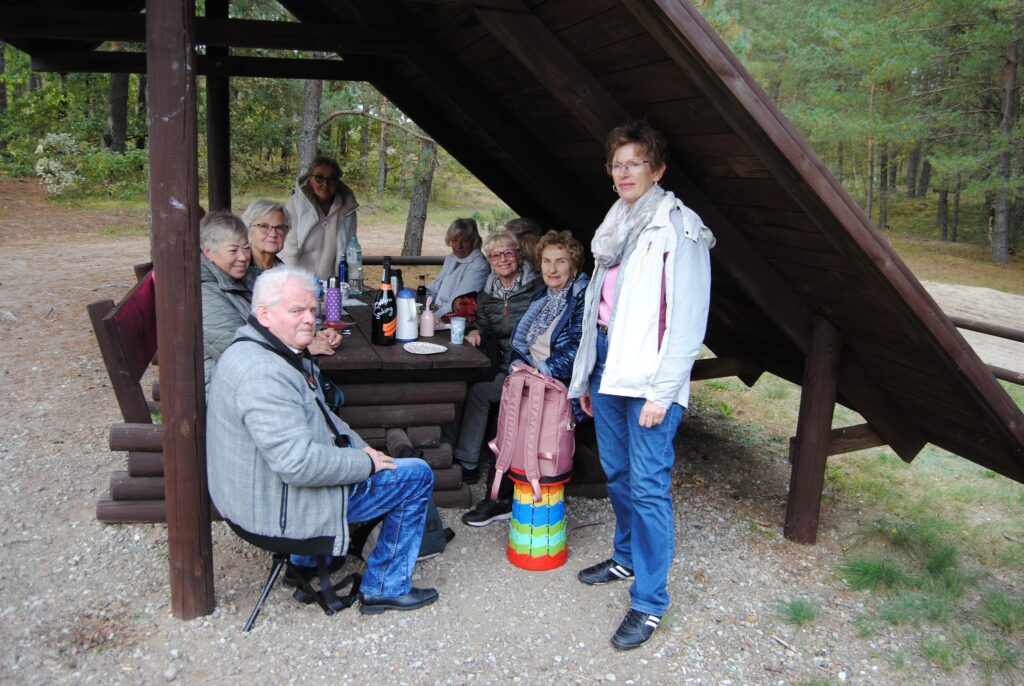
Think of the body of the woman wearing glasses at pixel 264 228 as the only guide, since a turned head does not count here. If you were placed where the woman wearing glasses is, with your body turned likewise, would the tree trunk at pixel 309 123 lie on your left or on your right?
on your left

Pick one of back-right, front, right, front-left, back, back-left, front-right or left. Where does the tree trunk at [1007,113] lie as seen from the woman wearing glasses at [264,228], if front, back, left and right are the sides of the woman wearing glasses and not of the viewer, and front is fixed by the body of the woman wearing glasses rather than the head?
left

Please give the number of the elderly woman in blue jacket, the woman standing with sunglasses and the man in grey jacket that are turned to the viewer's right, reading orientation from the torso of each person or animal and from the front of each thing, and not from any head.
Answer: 1

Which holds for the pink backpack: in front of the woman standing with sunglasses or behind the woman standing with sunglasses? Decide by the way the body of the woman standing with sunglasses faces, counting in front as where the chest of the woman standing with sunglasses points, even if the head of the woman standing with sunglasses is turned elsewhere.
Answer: in front

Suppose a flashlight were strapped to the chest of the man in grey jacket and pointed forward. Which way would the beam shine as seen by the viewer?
to the viewer's right

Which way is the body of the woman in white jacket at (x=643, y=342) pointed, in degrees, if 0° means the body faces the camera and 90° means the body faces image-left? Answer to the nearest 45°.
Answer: approximately 45°

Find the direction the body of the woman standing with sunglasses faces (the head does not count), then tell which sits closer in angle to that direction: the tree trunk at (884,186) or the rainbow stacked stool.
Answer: the rainbow stacked stool

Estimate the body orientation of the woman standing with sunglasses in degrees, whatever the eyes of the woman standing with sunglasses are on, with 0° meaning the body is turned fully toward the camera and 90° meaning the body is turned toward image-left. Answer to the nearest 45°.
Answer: approximately 0°

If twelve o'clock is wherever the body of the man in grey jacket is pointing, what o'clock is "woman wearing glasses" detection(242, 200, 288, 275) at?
The woman wearing glasses is roughly at 9 o'clock from the man in grey jacket.

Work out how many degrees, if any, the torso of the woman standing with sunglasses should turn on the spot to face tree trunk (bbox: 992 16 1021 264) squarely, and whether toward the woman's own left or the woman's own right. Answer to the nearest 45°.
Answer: approximately 135° to the woman's own left

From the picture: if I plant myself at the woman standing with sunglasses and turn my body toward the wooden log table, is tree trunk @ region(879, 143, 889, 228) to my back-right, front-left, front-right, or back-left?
back-left

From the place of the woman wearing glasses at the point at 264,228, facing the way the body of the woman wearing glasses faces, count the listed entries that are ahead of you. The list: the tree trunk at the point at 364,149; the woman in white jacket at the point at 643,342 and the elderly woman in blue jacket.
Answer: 2

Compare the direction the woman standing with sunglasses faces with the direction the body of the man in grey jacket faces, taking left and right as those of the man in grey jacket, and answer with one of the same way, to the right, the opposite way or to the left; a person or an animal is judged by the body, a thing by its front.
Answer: to the right

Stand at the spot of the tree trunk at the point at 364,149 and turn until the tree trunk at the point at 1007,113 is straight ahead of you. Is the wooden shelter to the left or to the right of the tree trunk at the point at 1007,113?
right

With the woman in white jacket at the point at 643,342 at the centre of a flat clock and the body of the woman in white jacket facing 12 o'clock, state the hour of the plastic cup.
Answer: The plastic cup is roughly at 3 o'clock from the woman in white jacket.

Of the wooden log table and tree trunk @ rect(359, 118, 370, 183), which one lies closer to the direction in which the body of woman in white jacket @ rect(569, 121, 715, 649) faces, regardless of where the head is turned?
the wooden log table
